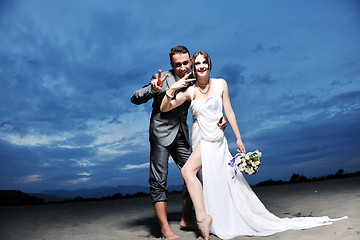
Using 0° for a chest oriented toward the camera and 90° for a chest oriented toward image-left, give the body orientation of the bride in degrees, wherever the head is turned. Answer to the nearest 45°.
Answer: approximately 0°

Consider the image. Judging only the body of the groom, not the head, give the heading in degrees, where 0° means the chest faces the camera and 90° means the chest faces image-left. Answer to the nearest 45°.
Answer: approximately 315°
